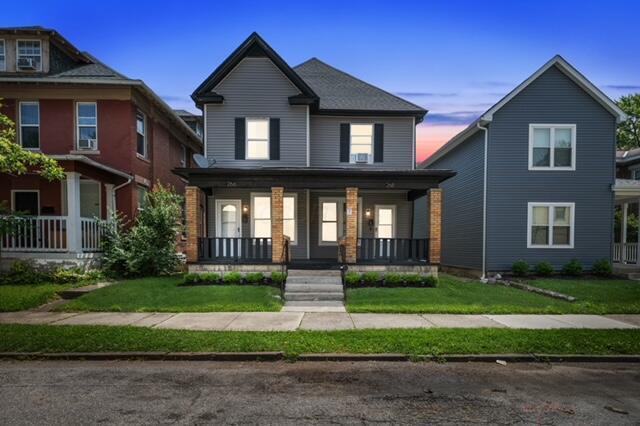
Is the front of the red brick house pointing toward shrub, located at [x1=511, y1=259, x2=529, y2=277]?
no

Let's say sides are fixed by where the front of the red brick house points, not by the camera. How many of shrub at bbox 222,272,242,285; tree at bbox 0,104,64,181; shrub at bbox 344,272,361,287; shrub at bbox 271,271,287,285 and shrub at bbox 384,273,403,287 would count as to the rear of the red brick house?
0

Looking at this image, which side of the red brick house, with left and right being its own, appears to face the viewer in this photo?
front

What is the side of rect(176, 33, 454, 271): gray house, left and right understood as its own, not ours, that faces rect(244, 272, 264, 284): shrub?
front

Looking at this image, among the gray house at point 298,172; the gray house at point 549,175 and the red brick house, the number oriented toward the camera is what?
3

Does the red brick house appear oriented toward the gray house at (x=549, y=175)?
no

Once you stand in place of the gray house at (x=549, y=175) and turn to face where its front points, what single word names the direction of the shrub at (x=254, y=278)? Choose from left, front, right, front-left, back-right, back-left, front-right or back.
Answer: front-right

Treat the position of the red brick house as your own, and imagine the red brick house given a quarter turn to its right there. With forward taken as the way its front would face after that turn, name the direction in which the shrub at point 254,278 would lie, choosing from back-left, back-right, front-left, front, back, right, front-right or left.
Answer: back-left

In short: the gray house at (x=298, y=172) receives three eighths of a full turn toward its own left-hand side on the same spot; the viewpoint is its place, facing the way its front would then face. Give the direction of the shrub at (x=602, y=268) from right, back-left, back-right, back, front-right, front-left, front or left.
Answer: front-right

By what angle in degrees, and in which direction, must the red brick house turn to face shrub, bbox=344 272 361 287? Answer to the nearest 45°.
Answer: approximately 45° to its left

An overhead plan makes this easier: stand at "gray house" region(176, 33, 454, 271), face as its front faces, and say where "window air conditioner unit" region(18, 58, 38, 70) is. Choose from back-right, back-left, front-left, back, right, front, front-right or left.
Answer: right

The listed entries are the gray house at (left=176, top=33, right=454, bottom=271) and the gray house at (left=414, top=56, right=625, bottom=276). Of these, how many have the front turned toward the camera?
2

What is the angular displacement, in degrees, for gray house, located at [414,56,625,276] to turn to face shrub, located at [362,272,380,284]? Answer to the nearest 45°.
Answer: approximately 45° to its right

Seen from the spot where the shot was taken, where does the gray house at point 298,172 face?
facing the viewer

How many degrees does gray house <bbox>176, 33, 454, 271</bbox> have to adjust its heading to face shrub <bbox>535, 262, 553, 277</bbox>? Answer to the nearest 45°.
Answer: approximately 90° to its left

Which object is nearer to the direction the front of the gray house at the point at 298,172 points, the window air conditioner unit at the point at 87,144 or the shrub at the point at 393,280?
the shrub

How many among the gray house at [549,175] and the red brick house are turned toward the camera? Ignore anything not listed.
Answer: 2

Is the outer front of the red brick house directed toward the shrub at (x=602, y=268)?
no

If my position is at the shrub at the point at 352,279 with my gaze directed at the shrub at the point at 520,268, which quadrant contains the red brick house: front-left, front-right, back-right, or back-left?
back-left
